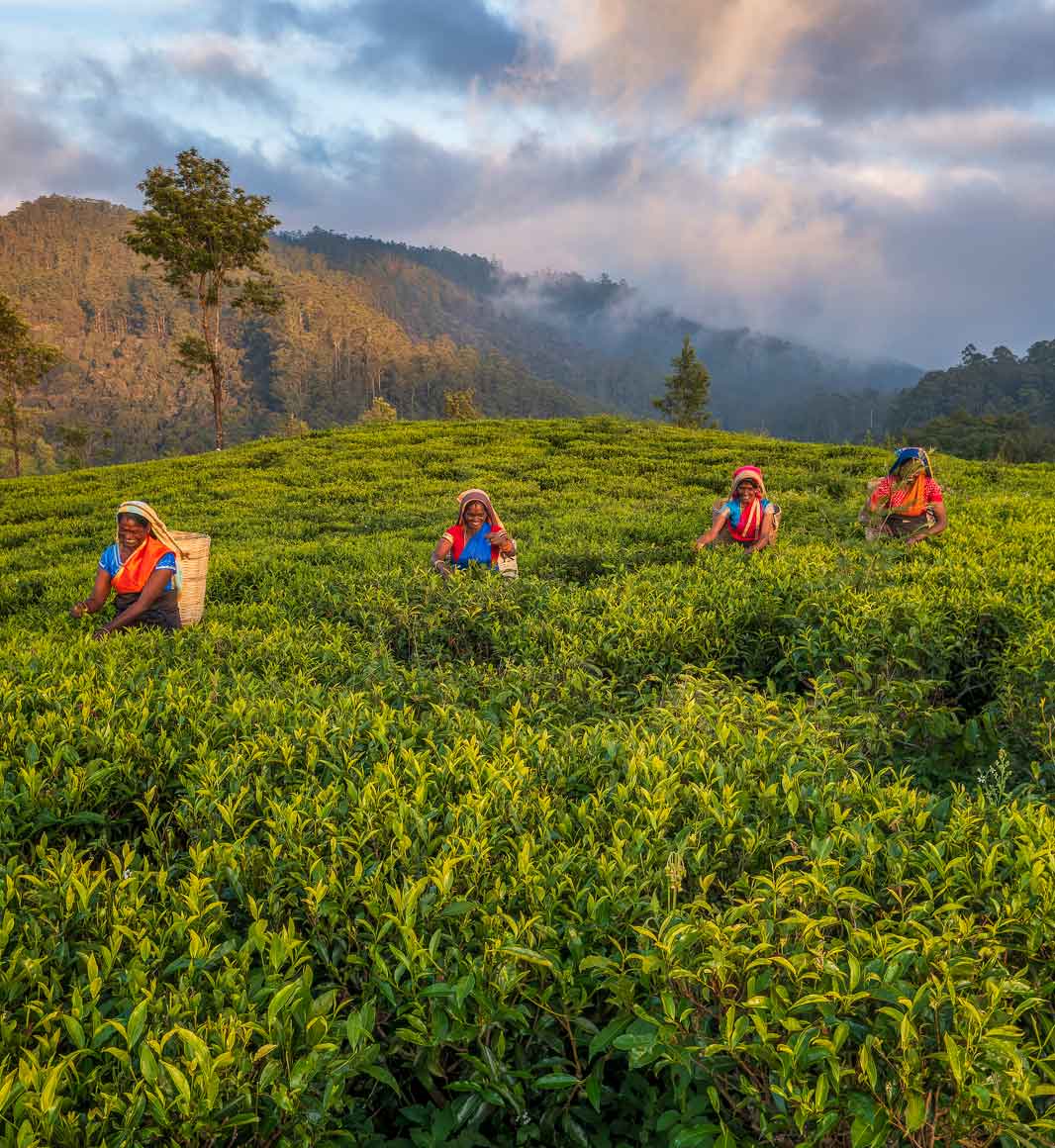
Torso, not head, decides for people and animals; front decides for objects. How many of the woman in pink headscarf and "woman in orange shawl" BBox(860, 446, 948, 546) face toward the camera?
2

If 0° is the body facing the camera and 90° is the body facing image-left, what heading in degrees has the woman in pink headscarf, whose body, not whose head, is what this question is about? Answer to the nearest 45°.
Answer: approximately 0°

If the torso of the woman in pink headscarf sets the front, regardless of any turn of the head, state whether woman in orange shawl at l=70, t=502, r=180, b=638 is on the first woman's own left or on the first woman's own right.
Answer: on the first woman's own right

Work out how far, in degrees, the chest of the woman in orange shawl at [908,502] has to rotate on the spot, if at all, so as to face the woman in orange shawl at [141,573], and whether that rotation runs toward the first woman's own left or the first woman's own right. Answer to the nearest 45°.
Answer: approximately 45° to the first woman's own right

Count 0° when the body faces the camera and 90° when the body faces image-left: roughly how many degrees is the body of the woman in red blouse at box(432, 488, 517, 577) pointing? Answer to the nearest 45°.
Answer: approximately 0°
